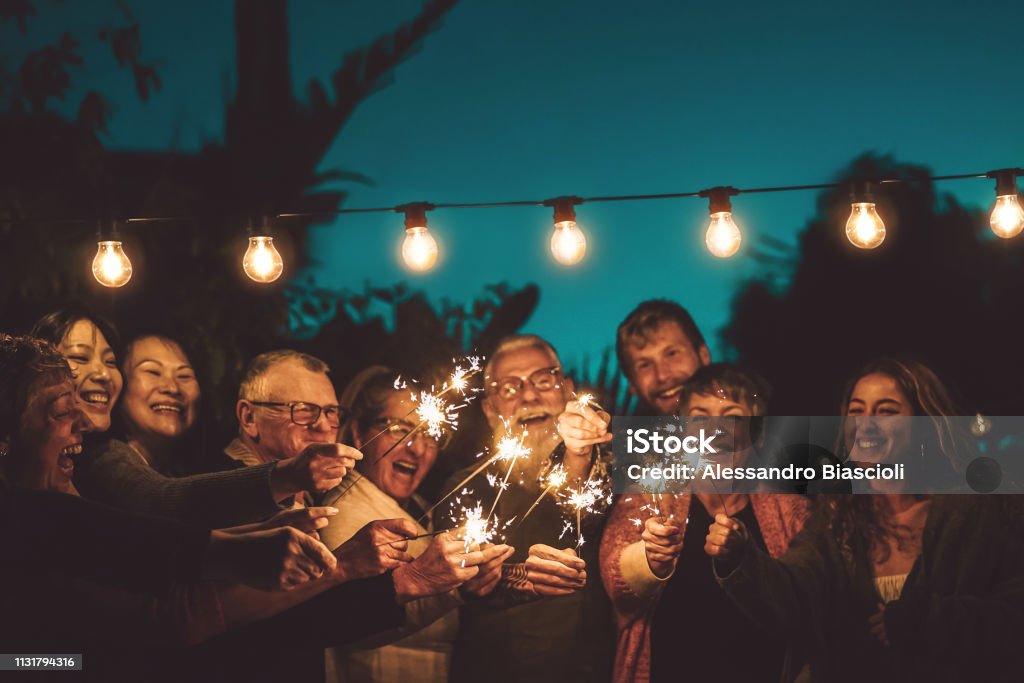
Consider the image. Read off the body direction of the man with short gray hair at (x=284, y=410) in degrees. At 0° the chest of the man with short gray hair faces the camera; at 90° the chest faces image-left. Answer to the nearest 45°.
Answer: approximately 315°

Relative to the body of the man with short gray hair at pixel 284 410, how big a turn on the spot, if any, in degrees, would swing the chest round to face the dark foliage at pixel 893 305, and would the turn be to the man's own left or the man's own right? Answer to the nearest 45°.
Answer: approximately 45° to the man's own left

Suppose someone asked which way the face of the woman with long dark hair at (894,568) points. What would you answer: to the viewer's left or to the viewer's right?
to the viewer's left

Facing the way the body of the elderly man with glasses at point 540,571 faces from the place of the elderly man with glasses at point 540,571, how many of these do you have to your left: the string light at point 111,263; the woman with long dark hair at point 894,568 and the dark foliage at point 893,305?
2

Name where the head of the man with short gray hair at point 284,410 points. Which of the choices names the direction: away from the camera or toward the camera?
toward the camera

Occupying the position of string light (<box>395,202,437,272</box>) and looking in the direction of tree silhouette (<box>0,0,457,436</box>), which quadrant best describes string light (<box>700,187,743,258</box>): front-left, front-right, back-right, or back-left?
back-right

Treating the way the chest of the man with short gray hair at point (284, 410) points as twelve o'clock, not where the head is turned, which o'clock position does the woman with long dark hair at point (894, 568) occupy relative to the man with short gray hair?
The woman with long dark hair is roughly at 11 o'clock from the man with short gray hair.

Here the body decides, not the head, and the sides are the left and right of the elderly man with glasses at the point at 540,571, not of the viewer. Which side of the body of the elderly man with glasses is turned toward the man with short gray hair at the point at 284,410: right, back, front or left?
right

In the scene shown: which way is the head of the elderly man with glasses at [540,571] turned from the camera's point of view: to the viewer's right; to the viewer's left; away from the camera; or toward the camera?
toward the camera

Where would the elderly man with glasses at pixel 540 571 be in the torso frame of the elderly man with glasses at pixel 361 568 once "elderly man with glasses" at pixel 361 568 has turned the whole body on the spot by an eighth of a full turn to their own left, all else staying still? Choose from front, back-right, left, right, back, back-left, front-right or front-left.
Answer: front

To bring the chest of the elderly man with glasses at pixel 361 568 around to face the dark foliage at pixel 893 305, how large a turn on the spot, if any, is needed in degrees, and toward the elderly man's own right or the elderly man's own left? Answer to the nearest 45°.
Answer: approximately 45° to the elderly man's own left

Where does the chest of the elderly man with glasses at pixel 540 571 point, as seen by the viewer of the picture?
toward the camera
